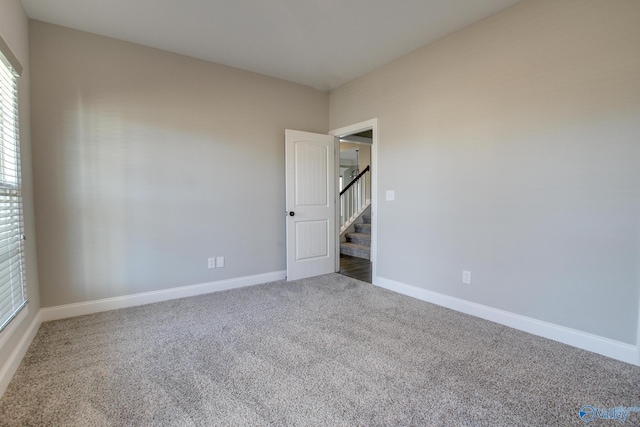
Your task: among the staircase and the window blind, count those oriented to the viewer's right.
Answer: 1

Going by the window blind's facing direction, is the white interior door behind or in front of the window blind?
in front

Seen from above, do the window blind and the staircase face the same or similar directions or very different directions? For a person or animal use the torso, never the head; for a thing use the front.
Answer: very different directions

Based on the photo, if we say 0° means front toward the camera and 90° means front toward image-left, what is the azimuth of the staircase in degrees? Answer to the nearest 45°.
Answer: approximately 45°

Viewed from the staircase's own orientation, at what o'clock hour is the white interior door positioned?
The white interior door is roughly at 11 o'clock from the staircase.

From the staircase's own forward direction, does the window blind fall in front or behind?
in front

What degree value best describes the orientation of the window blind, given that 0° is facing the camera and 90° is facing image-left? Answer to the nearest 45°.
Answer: approximately 270°
